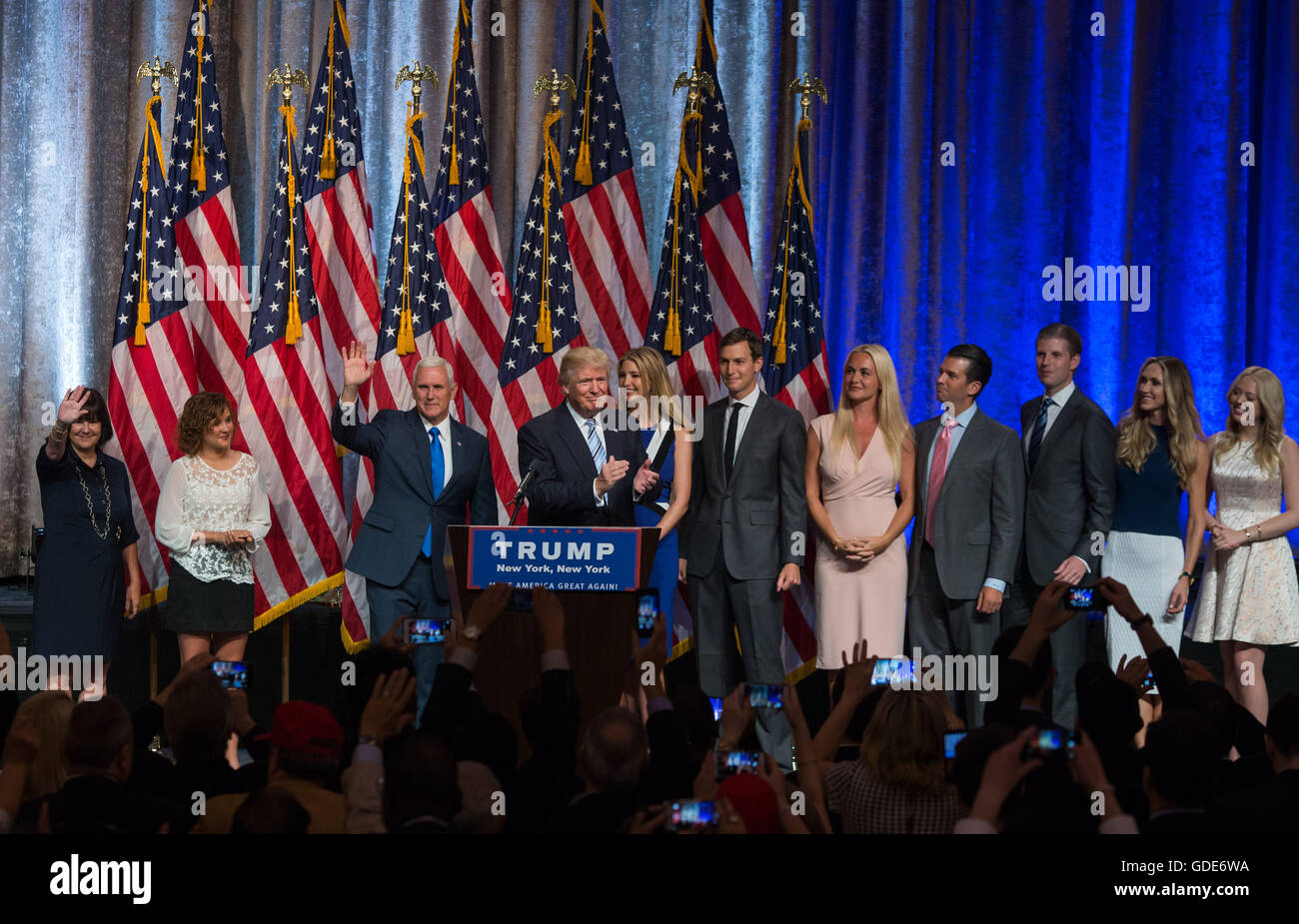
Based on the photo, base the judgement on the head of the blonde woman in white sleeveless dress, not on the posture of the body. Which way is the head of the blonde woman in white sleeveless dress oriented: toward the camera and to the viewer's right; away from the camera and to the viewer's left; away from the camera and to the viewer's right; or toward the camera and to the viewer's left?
toward the camera and to the viewer's left

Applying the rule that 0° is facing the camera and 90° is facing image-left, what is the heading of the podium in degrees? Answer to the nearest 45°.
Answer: approximately 0°

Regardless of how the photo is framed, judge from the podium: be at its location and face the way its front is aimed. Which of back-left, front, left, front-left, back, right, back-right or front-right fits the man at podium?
back

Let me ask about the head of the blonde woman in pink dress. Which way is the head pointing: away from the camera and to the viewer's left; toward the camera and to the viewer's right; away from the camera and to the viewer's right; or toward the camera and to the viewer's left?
toward the camera and to the viewer's left

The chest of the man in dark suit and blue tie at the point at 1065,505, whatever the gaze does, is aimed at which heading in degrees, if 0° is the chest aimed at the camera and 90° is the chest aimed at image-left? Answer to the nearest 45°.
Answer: approximately 45°

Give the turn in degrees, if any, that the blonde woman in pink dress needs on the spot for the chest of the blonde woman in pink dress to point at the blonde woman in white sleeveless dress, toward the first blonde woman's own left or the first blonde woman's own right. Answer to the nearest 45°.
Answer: approximately 90° to the first blonde woman's own left

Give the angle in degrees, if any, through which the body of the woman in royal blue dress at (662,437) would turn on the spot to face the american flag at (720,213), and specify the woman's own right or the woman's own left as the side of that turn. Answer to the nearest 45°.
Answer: approximately 135° to the woman's own right

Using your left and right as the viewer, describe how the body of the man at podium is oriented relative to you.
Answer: facing the viewer and to the right of the viewer

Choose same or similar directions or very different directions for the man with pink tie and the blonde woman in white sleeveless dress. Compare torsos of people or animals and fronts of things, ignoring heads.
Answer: same or similar directions

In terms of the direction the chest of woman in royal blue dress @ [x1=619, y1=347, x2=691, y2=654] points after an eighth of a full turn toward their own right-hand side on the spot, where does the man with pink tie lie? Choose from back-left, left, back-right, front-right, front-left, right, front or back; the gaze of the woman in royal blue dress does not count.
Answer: back

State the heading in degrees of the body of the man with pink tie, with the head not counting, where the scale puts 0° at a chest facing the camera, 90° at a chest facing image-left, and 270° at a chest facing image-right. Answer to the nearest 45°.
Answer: approximately 45°

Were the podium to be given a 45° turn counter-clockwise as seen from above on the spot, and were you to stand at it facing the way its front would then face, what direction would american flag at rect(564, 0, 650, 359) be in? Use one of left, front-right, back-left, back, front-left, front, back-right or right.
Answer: back-left

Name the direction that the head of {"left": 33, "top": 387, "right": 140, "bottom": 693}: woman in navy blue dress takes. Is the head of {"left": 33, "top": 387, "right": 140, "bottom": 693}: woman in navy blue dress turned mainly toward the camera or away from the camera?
toward the camera

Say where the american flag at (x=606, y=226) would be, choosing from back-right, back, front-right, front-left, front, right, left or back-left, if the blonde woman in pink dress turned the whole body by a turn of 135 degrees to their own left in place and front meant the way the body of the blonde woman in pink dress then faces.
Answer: left

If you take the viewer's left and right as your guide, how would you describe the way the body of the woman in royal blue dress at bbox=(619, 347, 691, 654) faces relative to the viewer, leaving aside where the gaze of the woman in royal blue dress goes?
facing the viewer and to the left of the viewer

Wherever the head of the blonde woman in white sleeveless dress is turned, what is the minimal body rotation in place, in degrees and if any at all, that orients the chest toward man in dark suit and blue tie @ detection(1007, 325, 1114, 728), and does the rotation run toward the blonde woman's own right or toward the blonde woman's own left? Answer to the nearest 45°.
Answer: approximately 45° to the blonde woman's own right

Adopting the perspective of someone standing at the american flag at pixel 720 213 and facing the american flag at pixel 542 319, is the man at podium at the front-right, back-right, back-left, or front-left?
front-left
